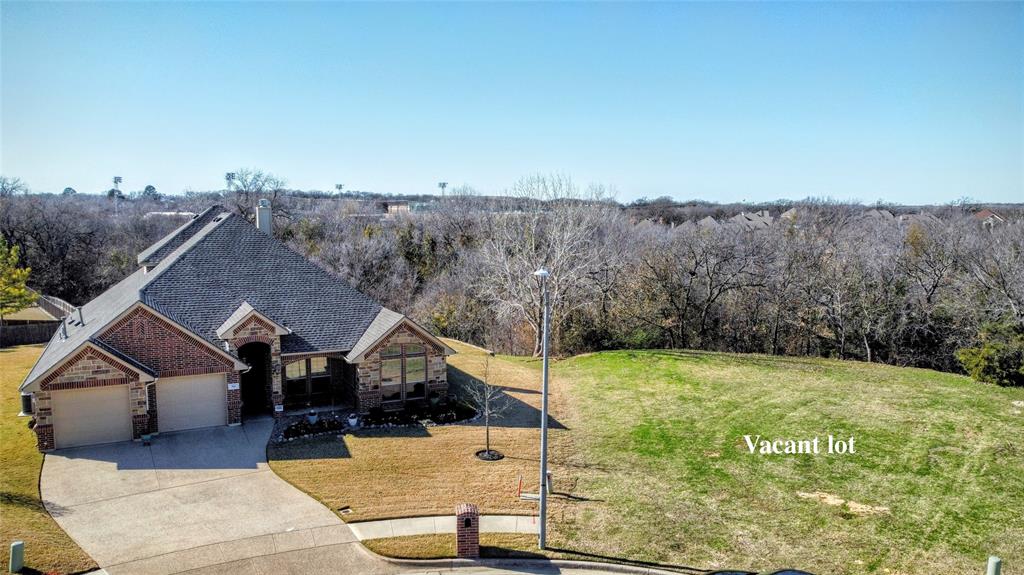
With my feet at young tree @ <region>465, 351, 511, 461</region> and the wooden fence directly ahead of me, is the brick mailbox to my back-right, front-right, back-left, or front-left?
back-left

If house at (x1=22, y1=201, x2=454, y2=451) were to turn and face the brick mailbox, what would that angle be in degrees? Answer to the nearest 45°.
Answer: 0° — it already faces it

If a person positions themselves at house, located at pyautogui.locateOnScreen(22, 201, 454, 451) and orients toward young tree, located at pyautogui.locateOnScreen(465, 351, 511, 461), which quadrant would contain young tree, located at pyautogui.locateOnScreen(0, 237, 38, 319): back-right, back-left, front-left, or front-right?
back-left

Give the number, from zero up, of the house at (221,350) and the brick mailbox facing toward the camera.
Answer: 2

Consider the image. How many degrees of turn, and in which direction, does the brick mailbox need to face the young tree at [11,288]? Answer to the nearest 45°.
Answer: approximately 135° to its right

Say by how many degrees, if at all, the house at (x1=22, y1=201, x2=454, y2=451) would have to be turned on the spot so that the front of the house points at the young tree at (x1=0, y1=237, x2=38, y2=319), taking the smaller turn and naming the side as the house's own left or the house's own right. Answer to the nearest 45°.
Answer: approximately 135° to the house's own right

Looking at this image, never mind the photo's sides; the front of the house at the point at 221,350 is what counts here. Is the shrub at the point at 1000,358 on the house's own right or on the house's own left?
on the house's own left

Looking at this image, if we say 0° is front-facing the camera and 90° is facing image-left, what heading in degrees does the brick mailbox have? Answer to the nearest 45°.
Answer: approximately 0°

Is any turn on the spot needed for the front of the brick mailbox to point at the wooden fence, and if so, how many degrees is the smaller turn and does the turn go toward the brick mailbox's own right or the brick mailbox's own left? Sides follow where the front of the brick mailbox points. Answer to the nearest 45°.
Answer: approximately 135° to the brick mailbox's own right
